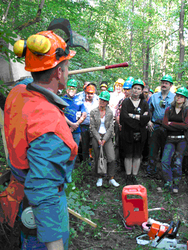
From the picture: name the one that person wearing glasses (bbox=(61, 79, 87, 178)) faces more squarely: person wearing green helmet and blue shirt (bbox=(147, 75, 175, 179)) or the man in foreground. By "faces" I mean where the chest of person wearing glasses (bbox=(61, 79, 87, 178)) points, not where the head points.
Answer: the man in foreground

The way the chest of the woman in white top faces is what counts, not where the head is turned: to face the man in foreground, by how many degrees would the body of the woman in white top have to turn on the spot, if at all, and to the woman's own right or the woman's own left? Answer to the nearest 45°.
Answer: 0° — they already face them

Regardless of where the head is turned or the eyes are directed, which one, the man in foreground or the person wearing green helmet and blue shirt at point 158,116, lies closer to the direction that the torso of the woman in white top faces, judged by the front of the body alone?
the man in foreground

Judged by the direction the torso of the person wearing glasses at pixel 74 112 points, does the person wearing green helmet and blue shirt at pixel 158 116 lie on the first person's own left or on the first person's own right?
on the first person's own left

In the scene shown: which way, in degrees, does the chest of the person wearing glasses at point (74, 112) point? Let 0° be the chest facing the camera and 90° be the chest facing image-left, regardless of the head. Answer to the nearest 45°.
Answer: approximately 0°

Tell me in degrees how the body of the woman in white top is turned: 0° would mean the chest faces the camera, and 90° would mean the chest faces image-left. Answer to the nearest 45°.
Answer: approximately 0°

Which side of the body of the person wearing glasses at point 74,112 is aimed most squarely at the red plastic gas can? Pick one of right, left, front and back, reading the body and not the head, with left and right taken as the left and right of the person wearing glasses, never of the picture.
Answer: front

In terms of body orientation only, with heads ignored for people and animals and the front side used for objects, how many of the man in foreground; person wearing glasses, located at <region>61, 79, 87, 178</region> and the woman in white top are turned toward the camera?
2

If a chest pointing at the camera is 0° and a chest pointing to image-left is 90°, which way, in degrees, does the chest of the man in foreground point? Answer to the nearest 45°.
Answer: approximately 225°

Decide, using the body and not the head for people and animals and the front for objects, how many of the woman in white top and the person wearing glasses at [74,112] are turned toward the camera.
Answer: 2

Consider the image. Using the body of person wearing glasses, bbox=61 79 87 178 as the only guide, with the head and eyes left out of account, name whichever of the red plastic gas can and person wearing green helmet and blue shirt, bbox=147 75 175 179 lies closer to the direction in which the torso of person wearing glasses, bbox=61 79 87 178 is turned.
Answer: the red plastic gas can
